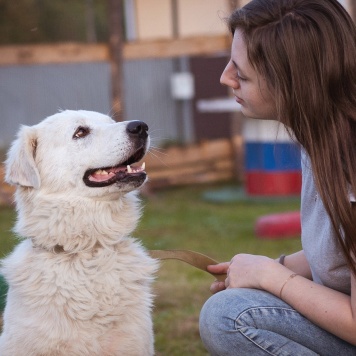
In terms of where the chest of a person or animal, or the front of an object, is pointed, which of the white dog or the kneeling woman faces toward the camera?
the white dog

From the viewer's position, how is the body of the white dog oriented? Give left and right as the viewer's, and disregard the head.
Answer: facing the viewer

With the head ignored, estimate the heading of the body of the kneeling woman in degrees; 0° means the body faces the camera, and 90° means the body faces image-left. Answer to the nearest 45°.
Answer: approximately 90°

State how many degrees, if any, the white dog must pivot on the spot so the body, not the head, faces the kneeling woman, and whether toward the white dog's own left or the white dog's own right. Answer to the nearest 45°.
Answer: approximately 45° to the white dog's own left

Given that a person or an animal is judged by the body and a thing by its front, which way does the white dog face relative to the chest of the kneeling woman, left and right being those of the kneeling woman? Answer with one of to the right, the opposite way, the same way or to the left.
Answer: to the left

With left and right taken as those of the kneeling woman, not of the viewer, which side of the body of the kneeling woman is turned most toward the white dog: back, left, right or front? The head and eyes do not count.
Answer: front

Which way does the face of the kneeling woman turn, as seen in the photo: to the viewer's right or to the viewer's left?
to the viewer's left

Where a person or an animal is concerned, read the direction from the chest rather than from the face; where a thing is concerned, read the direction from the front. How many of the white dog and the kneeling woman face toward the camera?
1
